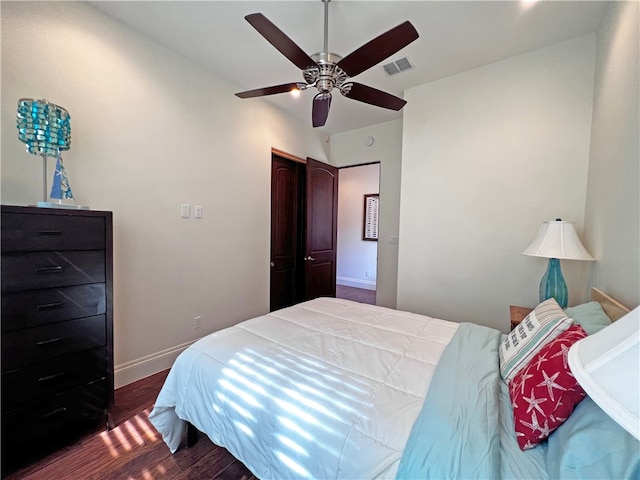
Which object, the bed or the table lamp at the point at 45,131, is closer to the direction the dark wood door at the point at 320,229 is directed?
the bed

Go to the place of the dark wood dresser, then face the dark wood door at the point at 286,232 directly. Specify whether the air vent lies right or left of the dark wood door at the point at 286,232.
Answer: right

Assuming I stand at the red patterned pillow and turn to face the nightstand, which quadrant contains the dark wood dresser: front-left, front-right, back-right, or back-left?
back-left
